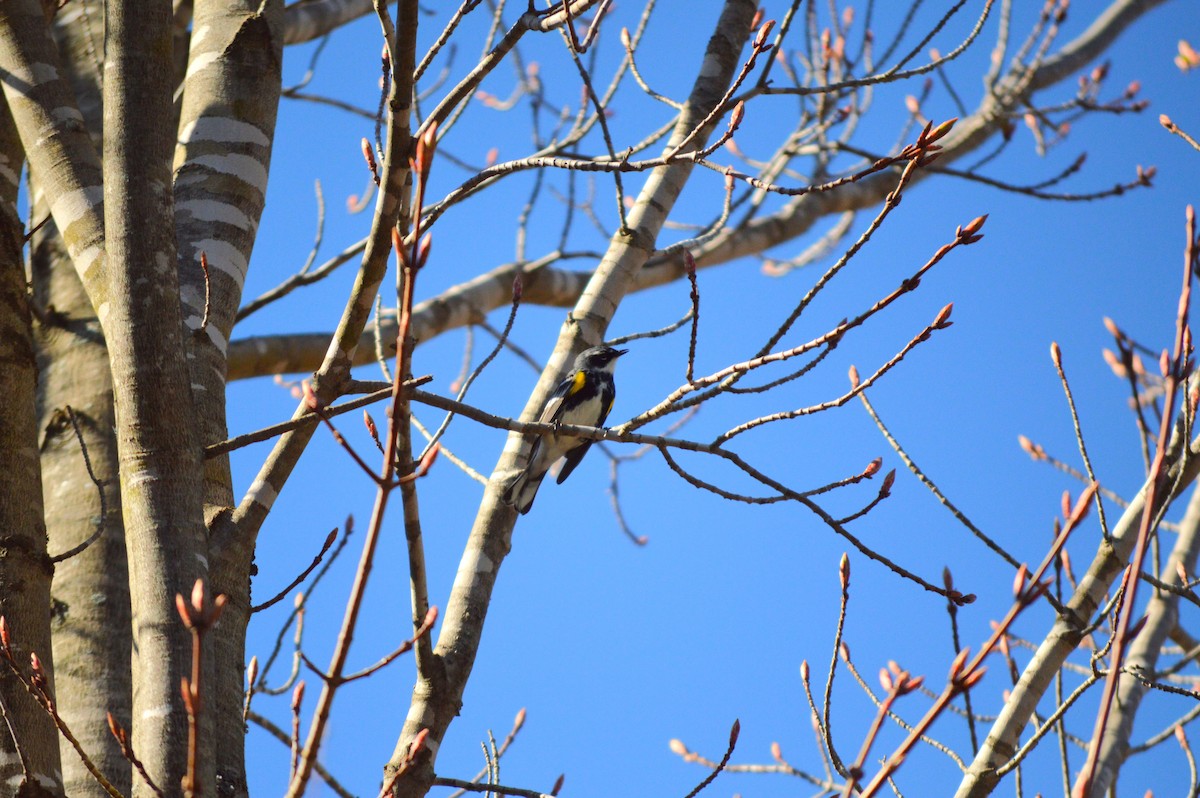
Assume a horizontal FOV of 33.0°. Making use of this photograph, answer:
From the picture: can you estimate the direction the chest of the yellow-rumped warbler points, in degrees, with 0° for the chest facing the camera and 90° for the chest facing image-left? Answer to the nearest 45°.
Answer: approximately 315°
